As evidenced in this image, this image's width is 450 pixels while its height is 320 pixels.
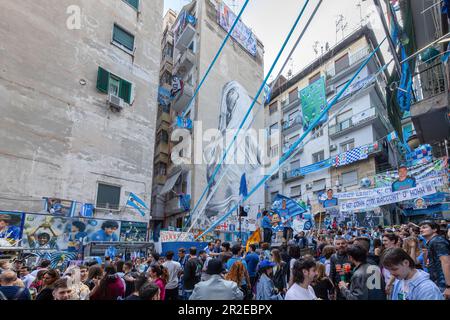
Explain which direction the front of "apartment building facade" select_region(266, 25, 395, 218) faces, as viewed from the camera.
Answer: facing the viewer and to the left of the viewer

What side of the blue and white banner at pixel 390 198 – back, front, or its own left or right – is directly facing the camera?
front

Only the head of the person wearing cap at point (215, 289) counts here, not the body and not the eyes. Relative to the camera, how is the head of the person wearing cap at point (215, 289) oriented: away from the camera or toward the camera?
away from the camera

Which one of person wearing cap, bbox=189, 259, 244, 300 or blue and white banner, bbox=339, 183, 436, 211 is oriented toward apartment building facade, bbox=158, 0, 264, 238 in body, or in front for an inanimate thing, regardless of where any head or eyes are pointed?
the person wearing cap

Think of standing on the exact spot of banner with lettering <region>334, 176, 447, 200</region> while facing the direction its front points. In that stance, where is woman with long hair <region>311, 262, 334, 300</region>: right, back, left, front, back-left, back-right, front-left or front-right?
front

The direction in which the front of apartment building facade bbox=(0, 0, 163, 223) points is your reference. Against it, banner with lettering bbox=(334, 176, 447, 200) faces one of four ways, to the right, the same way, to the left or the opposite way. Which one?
to the right

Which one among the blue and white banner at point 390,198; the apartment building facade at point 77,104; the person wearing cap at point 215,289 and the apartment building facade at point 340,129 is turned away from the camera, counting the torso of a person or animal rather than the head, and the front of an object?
the person wearing cap

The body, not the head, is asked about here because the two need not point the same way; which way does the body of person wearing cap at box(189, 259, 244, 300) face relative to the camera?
away from the camera

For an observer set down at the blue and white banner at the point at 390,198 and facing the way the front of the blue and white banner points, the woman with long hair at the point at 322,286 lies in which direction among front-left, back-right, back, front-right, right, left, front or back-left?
front

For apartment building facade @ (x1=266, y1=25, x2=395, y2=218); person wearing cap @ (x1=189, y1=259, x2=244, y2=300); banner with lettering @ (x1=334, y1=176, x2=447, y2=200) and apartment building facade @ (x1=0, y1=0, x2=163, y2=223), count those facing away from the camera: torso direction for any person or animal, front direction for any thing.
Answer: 1

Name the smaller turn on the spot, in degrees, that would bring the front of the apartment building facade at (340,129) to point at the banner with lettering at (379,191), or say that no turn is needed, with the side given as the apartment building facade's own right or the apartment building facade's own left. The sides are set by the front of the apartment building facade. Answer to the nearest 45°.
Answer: approximately 45° to the apartment building facade's own left

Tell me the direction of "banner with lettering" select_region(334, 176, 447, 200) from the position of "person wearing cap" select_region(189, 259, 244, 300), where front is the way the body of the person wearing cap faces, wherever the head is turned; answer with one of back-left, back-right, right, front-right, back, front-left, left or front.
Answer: front-right

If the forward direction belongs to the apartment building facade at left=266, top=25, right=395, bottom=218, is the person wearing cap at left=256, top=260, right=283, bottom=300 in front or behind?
in front

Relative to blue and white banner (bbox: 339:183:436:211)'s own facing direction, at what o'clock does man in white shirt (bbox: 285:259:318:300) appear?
The man in white shirt is roughly at 12 o'clock from the blue and white banner.

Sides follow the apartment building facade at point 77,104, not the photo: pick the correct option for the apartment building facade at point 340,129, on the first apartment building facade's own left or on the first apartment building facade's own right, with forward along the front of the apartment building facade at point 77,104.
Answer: on the first apartment building facade's own left

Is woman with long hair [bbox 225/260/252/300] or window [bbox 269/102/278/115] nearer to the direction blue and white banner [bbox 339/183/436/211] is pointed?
the woman with long hair

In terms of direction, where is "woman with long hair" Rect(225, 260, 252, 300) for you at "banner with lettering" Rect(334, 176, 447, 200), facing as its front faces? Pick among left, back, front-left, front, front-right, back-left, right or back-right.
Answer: front

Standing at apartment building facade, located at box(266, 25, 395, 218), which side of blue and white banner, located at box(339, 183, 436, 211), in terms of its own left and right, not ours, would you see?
back

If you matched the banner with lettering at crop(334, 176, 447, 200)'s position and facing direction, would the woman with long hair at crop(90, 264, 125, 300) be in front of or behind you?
in front

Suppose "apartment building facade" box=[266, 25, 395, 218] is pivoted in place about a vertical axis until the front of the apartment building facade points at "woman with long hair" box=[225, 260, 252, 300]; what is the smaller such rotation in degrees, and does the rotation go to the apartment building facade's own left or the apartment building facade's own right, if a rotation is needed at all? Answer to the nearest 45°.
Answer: approximately 45° to the apartment building facade's own left

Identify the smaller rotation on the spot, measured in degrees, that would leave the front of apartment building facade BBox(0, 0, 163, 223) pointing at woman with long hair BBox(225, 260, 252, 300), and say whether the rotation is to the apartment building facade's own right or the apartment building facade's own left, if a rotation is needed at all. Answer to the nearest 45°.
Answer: approximately 45° to the apartment building facade's own right

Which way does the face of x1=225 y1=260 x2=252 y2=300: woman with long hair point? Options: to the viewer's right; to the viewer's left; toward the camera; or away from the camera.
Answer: away from the camera

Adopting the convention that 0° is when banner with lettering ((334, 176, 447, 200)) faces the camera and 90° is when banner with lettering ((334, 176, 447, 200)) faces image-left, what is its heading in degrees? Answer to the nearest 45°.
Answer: approximately 0°
